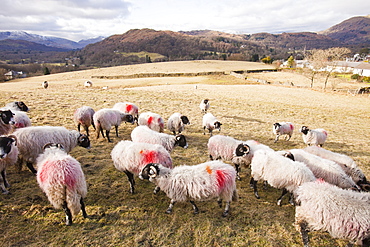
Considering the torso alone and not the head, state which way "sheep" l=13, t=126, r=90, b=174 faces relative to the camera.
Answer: to the viewer's right

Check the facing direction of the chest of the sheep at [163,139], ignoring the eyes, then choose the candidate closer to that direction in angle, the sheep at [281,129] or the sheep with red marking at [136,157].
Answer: the sheep

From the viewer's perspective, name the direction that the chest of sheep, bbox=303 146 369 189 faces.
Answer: to the viewer's right

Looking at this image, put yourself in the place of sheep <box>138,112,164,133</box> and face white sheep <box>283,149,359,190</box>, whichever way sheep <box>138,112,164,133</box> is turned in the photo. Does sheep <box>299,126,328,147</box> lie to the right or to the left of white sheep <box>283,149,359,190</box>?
left

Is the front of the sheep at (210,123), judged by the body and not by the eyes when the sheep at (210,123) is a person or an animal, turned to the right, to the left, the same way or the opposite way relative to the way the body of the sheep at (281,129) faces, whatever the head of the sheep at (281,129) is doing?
to the left

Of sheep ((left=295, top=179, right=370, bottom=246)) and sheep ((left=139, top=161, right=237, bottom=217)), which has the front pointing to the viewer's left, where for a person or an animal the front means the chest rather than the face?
sheep ((left=139, top=161, right=237, bottom=217))

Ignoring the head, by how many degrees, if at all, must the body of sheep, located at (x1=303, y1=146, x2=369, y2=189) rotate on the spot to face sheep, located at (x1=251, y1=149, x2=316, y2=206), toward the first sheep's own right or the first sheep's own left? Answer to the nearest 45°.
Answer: approximately 135° to the first sheep's own right

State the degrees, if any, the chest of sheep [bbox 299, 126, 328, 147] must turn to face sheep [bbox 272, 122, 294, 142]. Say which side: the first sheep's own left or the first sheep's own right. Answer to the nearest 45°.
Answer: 0° — it already faces it

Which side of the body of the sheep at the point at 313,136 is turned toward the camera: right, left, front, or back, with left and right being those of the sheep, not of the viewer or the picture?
left

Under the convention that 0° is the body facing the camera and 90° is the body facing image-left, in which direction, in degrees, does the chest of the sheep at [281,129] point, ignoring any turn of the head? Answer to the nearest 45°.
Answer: approximately 45°
